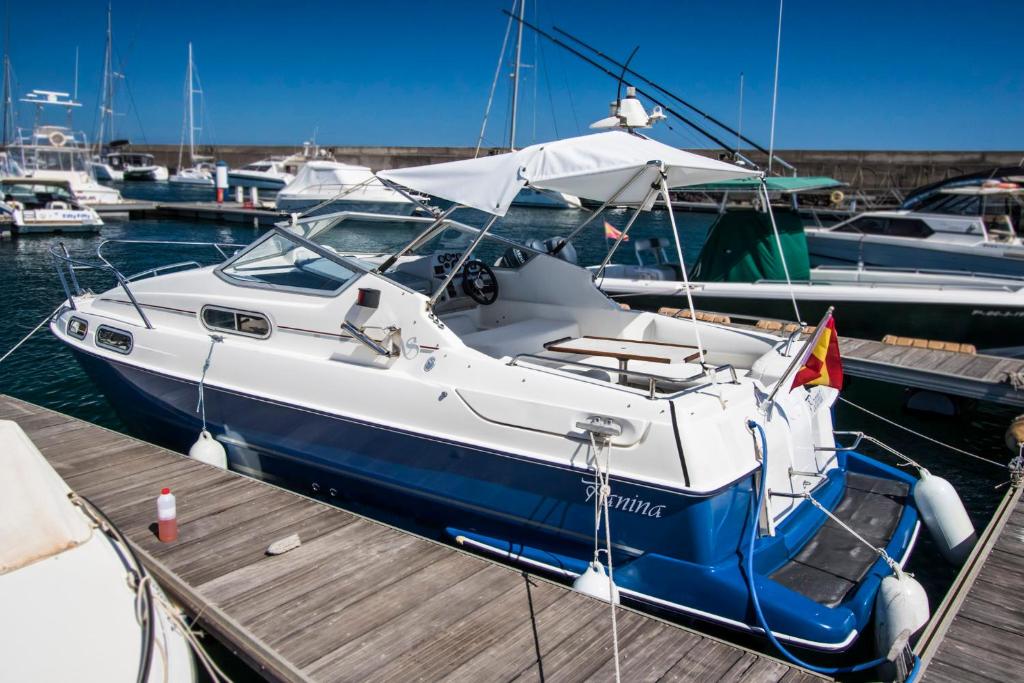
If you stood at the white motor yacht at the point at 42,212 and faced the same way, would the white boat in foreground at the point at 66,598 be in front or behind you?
behind

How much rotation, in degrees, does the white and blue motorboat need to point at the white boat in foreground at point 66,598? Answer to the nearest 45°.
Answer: approximately 90° to its left

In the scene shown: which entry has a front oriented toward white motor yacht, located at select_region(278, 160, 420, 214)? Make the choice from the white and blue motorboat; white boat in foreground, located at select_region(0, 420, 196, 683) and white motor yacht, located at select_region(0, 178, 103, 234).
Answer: the white and blue motorboat

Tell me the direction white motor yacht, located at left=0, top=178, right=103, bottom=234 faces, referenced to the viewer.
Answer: facing away from the viewer and to the left of the viewer

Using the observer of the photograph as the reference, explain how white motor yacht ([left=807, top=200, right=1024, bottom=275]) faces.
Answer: facing to the left of the viewer

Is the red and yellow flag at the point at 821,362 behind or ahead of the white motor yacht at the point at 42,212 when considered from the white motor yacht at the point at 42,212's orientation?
behind

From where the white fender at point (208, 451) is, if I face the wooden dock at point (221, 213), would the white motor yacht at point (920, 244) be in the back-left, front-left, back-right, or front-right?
front-right
